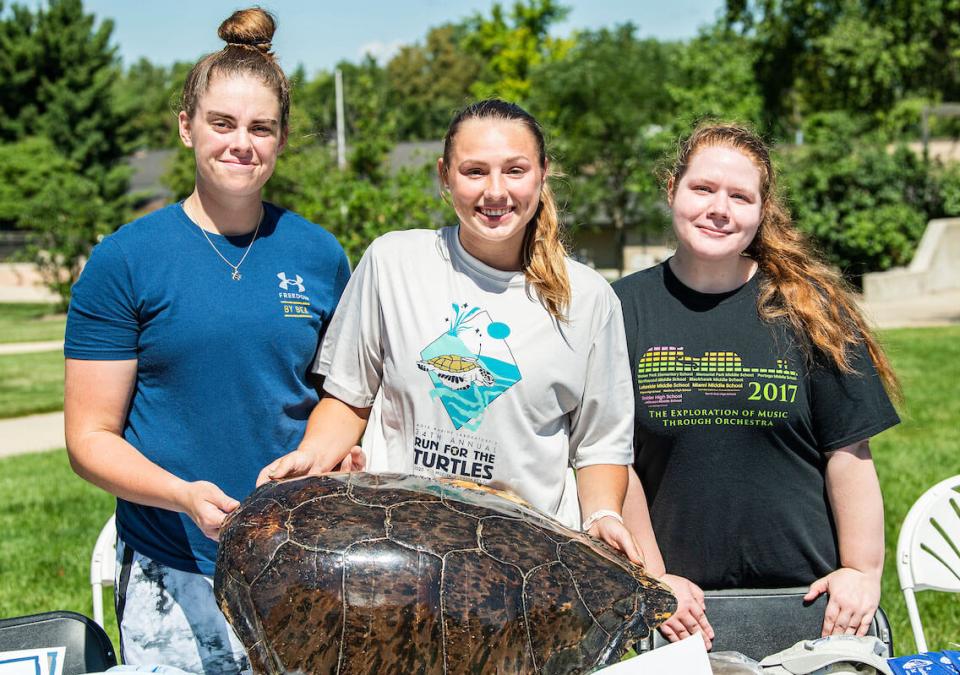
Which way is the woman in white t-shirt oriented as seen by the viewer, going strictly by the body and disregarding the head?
toward the camera

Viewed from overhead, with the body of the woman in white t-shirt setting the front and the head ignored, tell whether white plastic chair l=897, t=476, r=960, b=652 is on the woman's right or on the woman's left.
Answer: on the woman's left

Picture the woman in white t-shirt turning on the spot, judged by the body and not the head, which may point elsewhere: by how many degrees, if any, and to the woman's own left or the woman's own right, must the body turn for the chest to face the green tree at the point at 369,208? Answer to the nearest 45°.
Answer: approximately 180°

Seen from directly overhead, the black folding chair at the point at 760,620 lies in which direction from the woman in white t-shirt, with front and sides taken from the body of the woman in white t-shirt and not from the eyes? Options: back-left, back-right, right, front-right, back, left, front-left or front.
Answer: left

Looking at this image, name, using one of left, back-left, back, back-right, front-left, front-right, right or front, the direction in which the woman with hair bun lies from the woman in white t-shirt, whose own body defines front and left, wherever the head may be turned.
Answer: right

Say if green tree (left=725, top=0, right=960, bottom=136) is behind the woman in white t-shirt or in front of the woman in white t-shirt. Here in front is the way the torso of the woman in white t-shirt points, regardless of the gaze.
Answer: behind

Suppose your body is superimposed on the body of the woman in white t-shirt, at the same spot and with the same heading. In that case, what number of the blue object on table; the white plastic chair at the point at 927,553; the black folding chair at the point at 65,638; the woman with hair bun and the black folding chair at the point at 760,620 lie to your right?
2

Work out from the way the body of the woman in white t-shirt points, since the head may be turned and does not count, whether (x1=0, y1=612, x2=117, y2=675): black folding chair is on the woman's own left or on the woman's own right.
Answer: on the woman's own right

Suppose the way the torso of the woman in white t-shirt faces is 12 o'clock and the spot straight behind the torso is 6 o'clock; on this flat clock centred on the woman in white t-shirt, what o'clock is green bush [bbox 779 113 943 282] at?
The green bush is roughly at 7 o'clock from the woman in white t-shirt.

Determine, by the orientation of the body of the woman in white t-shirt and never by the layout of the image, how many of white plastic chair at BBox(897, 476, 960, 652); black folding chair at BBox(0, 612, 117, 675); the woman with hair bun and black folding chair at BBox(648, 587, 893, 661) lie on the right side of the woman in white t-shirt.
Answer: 2

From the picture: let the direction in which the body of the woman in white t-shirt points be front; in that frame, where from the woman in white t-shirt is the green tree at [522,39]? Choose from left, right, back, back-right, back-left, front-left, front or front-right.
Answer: back
